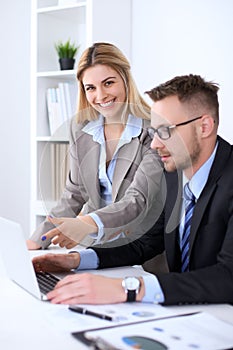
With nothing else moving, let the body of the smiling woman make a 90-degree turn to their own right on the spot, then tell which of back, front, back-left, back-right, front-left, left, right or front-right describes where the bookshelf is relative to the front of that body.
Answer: front-right

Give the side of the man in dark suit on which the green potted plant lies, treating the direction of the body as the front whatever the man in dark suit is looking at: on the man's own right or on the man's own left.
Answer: on the man's own right

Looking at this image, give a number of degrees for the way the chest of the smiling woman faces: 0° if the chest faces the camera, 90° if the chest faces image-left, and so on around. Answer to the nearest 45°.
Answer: approximately 45°

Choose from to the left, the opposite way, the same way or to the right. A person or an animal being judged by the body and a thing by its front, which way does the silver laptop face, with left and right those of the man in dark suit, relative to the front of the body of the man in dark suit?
the opposite way

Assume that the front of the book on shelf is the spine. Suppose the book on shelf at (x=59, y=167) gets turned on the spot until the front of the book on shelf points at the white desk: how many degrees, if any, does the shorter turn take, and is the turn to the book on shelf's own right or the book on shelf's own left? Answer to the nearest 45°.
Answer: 0° — it already faces it

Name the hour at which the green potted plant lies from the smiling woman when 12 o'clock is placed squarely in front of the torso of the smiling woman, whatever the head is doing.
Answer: The green potted plant is roughly at 4 o'clock from the smiling woman.

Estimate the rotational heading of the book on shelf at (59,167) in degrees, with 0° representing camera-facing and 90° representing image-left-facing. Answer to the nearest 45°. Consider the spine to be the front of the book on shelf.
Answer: approximately 0°

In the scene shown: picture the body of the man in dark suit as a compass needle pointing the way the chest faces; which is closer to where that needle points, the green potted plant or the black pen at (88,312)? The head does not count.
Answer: the black pen
